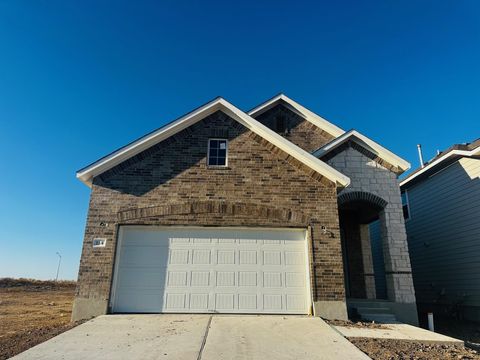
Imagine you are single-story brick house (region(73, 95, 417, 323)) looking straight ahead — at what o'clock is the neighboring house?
The neighboring house is roughly at 8 o'clock from the single-story brick house.

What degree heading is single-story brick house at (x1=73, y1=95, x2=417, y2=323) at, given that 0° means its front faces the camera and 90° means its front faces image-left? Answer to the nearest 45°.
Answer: approximately 0°
